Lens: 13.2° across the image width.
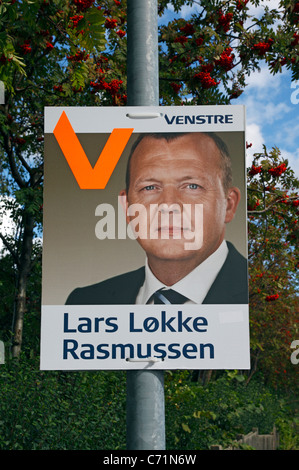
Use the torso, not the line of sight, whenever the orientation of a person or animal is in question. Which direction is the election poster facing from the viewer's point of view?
toward the camera
